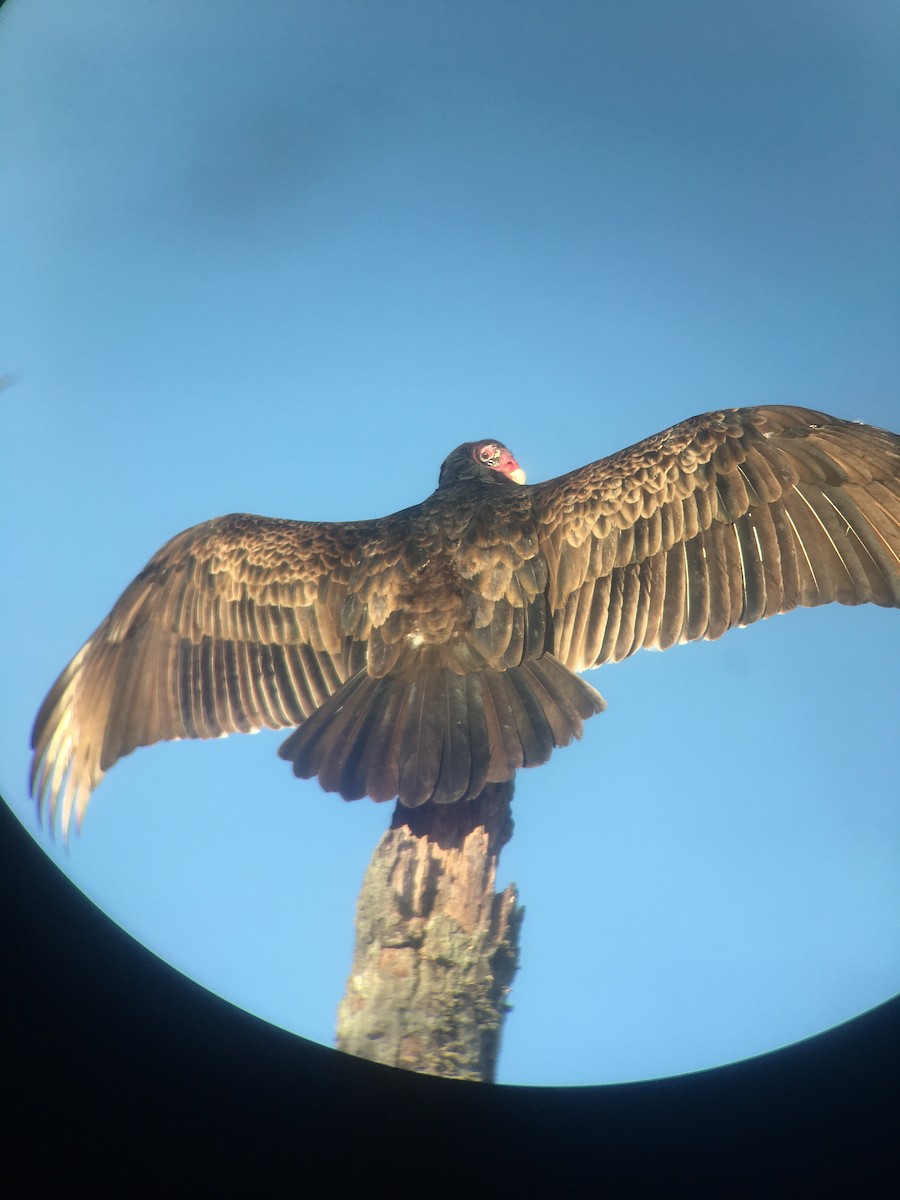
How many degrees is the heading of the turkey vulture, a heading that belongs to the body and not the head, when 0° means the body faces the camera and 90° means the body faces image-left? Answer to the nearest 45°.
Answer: approximately 180°
